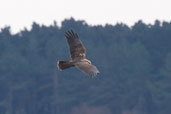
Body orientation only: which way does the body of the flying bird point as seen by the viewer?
to the viewer's right
